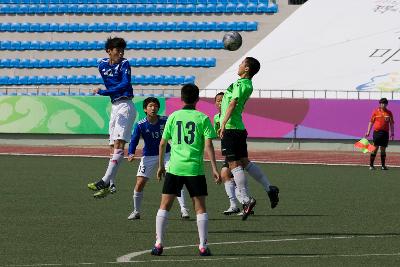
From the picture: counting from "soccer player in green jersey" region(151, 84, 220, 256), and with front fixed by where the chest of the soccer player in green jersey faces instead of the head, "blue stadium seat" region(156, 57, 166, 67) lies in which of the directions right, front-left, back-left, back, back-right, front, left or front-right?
front

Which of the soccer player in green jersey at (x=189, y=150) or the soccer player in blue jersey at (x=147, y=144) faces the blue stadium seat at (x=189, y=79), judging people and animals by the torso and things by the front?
the soccer player in green jersey

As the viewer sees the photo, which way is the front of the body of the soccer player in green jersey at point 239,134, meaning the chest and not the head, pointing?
to the viewer's left

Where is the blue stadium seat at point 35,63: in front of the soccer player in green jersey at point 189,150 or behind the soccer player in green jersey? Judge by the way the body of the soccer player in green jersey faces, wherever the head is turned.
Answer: in front

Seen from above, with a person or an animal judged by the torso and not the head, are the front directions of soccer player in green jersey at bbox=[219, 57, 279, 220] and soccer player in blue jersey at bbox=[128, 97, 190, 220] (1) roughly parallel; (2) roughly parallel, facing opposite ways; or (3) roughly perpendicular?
roughly perpendicular

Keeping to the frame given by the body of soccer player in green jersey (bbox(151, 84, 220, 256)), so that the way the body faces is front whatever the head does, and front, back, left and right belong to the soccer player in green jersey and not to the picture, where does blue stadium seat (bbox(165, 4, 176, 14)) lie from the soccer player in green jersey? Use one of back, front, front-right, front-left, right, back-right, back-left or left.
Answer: front

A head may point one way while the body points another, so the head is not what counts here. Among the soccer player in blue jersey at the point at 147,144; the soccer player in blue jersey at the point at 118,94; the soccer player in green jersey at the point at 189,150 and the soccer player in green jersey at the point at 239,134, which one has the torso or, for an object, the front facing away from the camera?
the soccer player in green jersey at the point at 189,150

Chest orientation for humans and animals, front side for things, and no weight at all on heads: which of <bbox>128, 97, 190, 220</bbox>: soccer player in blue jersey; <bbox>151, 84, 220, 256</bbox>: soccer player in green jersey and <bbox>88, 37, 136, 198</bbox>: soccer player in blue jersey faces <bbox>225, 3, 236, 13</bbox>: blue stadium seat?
the soccer player in green jersey

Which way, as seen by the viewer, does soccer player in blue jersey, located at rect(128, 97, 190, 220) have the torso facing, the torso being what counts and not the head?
toward the camera

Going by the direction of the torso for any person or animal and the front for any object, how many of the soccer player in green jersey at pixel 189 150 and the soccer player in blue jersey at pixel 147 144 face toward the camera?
1

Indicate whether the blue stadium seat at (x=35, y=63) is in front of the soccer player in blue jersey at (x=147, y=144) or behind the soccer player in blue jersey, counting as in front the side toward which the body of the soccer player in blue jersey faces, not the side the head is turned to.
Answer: behind

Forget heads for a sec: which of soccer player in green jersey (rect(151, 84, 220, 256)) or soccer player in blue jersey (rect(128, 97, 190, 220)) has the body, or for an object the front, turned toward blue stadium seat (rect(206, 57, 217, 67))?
the soccer player in green jersey

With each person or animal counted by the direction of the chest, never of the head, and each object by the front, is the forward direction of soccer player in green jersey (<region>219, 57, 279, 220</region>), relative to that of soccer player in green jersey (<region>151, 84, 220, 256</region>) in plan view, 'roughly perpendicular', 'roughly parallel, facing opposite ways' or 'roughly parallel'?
roughly perpendicular

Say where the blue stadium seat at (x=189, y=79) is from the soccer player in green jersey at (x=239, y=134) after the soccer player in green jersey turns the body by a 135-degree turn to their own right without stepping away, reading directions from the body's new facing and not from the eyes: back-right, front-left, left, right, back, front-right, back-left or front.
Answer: front-left

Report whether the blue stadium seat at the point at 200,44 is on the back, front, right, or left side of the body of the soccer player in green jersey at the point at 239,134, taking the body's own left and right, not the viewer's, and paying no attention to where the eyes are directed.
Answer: right

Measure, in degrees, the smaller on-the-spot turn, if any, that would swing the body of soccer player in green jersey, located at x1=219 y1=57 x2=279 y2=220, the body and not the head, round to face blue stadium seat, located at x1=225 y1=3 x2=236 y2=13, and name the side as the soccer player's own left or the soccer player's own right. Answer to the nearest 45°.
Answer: approximately 90° to the soccer player's own right

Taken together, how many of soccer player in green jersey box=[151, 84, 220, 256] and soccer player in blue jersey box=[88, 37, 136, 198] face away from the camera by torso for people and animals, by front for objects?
1

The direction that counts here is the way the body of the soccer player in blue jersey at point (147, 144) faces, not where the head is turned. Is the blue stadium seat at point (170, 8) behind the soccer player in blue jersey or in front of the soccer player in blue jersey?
behind

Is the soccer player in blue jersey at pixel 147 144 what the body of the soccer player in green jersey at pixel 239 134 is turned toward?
yes
